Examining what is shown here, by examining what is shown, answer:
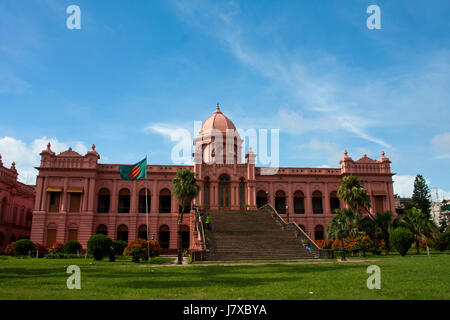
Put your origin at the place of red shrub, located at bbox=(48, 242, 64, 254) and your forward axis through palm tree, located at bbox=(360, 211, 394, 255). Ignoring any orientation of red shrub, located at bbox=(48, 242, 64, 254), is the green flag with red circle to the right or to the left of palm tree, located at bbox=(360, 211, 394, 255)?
right

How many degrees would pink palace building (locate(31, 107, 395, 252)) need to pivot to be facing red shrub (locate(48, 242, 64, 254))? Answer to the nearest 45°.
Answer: approximately 45° to its right

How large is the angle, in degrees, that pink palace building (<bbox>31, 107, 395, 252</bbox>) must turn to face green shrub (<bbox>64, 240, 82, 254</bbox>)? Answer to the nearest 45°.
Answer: approximately 45° to its right

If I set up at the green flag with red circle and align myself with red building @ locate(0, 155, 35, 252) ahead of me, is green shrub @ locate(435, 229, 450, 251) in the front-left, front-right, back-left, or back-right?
back-right

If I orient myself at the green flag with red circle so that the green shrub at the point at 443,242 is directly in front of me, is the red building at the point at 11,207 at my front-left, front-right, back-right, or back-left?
back-left

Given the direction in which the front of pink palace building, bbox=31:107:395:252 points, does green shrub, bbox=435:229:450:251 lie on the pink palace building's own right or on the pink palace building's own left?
on the pink palace building's own left

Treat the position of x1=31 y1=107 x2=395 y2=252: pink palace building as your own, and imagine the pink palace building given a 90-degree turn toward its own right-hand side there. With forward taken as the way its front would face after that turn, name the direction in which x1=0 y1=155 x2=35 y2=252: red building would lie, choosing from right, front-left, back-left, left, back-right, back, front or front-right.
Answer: front

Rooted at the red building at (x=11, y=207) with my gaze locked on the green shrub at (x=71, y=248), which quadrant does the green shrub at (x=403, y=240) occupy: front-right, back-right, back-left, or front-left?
front-left

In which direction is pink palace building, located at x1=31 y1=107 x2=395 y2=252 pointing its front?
toward the camera

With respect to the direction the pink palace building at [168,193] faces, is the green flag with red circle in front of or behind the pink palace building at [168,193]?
in front

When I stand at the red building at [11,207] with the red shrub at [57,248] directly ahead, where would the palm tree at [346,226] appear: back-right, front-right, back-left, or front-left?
front-left

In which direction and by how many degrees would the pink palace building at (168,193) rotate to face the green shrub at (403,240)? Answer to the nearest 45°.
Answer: approximately 45° to its left
